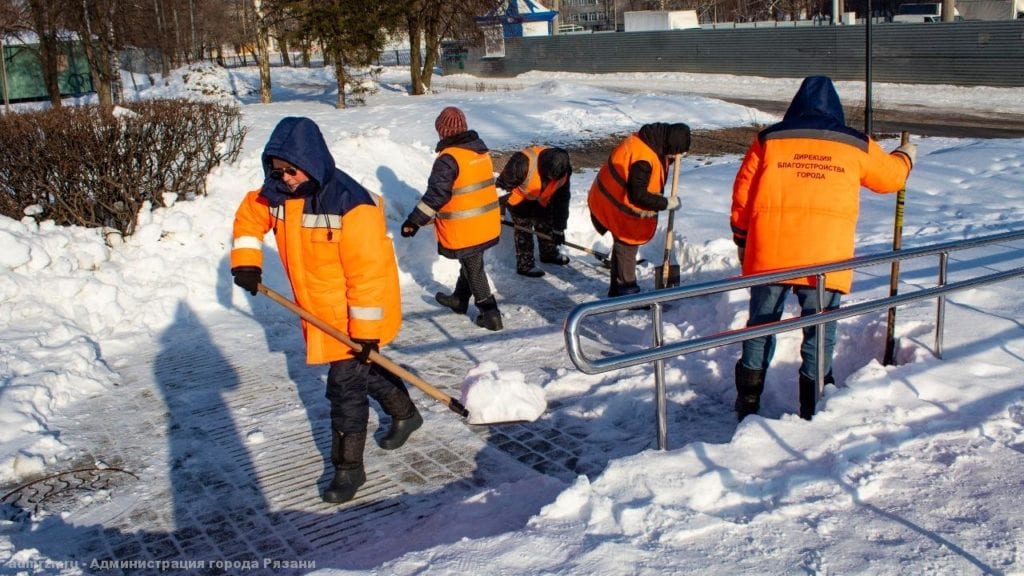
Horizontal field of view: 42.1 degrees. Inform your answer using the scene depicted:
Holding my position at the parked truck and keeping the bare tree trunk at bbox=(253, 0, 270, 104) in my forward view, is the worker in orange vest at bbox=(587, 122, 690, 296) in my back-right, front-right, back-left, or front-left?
front-left

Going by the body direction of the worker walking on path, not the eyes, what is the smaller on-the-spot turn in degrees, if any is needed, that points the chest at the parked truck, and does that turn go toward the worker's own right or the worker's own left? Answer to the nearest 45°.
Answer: approximately 90° to the worker's own right

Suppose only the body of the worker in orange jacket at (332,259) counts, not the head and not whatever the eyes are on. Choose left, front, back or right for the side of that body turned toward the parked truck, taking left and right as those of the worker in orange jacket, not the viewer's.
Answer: back

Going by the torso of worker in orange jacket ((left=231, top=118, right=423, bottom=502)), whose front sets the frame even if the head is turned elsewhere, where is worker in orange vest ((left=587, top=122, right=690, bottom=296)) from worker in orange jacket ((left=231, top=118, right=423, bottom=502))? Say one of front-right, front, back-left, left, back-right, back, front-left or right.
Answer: back

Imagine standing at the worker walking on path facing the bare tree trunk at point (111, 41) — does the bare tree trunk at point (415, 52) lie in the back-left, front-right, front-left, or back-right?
front-right

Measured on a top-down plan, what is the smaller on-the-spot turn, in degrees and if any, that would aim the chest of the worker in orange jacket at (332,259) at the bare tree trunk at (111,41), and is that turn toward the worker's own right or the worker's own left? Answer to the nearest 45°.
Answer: approximately 135° to the worker's own right

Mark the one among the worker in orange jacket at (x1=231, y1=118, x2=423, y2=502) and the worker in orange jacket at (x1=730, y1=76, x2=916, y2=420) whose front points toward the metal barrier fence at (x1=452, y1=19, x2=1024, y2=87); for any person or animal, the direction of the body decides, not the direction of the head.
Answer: the worker in orange jacket at (x1=730, y1=76, x2=916, y2=420)

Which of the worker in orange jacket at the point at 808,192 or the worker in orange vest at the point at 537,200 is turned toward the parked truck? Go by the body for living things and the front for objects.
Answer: the worker in orange jacket at the point at 808,192

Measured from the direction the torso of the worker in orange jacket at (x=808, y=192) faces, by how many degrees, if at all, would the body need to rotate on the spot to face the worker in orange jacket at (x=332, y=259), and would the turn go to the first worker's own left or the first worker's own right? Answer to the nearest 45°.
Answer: approximately 90° to the first worker's own left

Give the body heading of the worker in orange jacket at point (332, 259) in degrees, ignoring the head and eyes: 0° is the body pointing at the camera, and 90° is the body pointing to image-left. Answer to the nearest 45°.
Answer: approximately 45°

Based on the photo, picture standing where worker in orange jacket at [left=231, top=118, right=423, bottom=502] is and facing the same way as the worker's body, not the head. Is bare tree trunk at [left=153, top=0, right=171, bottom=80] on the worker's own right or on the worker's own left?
on the worker's own right

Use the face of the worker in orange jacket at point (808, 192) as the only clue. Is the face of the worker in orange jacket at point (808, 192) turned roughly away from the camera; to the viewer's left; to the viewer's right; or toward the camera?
away from the camera

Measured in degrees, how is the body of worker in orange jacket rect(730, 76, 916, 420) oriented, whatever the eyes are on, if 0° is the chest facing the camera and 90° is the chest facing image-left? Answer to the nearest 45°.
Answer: approximately 180°
